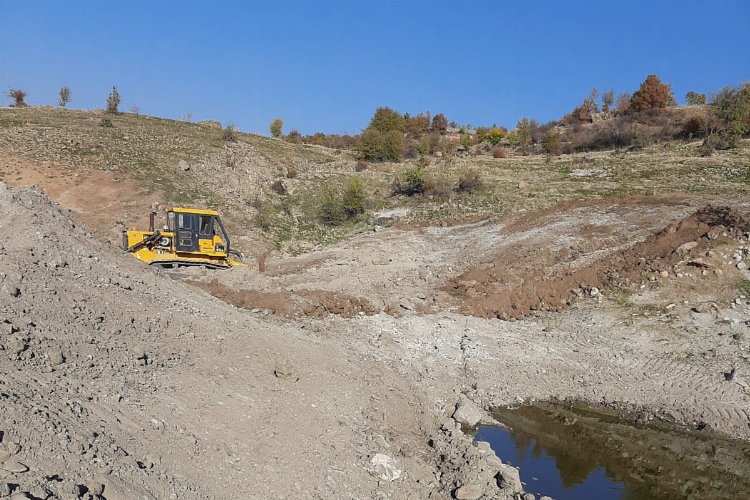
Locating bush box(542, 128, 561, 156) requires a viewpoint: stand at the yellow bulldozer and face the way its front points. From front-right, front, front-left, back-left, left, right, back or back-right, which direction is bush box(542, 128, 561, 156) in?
back-right

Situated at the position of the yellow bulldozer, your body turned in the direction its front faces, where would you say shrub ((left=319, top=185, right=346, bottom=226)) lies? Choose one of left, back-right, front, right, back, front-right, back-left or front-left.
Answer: back-right

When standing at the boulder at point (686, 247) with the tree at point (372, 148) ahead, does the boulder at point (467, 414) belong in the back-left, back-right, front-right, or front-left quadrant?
back-left

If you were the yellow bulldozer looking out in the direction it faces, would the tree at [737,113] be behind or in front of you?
behind

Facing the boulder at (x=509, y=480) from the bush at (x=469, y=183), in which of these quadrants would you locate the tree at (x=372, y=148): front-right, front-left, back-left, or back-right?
back-right

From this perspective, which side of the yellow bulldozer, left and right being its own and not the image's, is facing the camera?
left

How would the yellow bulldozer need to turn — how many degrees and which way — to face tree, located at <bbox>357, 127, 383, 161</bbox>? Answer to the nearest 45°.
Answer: approximately 135° to its right

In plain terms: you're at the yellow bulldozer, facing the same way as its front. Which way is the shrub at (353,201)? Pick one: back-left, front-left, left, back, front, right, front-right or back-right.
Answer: back-right
